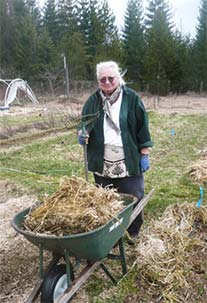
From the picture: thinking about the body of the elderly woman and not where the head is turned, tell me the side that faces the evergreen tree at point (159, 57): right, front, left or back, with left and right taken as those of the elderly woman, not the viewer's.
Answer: back

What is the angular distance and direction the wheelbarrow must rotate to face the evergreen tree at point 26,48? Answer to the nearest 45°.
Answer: approximately 135° to its right

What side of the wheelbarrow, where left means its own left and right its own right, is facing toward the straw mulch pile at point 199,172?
back

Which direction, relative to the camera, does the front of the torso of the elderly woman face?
toward the camera

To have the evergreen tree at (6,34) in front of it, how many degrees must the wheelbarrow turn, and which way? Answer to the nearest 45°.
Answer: approximately 135° to its right

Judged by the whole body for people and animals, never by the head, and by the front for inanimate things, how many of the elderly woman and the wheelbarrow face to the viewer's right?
0

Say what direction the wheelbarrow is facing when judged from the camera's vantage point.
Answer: facing the viewer and to the left of the viewer

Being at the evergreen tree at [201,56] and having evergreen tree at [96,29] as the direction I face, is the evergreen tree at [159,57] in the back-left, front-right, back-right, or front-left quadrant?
front-left

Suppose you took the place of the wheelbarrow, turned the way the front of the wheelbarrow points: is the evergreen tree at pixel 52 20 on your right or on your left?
on your right

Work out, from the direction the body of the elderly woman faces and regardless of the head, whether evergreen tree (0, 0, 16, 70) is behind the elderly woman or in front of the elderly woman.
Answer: behind

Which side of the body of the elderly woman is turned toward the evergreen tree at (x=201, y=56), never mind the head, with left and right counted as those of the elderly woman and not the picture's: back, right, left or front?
back

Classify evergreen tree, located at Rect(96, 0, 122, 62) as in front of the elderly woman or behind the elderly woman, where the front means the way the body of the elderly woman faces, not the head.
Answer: behind

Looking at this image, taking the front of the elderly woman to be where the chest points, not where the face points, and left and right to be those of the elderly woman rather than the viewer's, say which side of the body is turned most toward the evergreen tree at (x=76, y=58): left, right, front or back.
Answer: back

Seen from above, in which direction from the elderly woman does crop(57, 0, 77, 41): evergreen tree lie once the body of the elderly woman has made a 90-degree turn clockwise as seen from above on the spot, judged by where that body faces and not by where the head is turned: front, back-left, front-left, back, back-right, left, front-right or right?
right

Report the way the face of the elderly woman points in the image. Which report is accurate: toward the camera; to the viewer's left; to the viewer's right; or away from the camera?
toward the camera

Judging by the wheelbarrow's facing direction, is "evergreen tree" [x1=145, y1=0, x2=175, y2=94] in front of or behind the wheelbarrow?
behind
